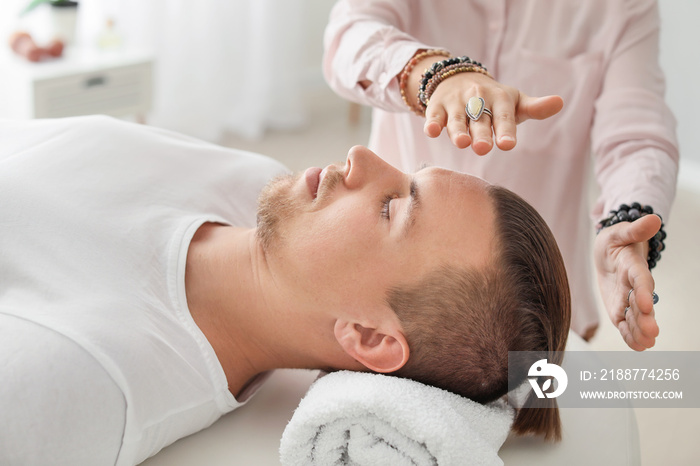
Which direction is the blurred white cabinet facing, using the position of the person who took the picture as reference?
facing the viewer and to the right of the viewer

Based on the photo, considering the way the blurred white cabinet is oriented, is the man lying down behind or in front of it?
in front

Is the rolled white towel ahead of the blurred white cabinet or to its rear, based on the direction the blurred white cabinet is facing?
ahead
